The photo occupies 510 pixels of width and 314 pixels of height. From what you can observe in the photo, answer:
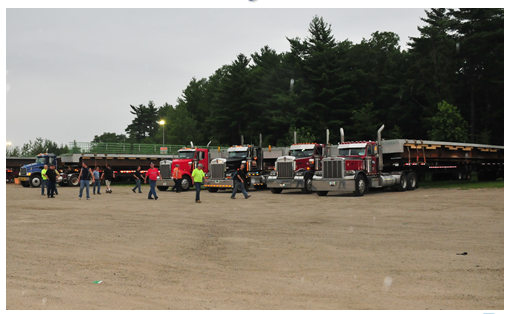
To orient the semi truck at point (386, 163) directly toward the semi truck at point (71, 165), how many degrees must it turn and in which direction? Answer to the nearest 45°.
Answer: approximately 45° to its right

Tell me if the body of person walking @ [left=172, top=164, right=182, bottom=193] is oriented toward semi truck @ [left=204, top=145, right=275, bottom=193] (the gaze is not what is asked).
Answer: no

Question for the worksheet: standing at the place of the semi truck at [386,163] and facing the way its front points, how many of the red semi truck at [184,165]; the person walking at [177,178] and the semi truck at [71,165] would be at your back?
0

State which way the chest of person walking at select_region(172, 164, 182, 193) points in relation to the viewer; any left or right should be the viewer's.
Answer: facing to the left of the viewer

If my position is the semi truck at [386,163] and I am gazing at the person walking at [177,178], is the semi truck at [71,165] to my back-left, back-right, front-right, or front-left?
front-right

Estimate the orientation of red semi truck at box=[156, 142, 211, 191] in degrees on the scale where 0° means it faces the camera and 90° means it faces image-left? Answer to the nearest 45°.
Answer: approximately 45°

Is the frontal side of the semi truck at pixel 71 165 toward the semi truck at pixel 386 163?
no

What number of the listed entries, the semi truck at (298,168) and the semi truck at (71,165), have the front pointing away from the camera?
0

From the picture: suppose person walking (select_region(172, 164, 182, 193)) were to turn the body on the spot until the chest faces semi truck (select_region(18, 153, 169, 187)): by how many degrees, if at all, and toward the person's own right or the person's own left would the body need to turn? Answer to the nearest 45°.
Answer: approximately 45° to the person's own right

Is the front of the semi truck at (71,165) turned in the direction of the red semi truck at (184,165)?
no

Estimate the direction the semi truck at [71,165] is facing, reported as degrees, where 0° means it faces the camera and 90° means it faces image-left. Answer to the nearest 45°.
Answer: approximately 45°

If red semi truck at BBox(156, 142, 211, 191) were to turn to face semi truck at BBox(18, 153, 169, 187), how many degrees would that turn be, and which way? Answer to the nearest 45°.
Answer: approximately 90° to its right

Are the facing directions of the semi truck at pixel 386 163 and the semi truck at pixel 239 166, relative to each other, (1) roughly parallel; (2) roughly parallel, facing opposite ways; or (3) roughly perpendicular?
roughly parallel

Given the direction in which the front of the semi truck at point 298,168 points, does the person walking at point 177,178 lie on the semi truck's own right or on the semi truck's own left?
on the semi truck's own right

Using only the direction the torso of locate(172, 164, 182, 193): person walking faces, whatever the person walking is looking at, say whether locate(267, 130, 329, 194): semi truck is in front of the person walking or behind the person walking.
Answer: behind

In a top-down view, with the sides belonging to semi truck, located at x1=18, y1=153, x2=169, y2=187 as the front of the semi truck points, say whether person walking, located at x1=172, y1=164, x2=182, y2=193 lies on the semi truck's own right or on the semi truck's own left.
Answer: on the semi truck's own left

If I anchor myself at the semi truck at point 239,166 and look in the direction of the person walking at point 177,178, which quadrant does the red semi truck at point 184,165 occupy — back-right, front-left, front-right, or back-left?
front-right

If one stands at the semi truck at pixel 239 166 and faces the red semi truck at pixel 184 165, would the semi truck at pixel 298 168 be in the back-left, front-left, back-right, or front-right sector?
back-left

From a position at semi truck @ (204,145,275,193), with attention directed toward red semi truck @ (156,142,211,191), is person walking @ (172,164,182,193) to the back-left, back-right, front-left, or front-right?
front-left

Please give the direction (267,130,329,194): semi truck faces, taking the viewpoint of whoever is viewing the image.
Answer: facing the viewer and to the left of the viewer
